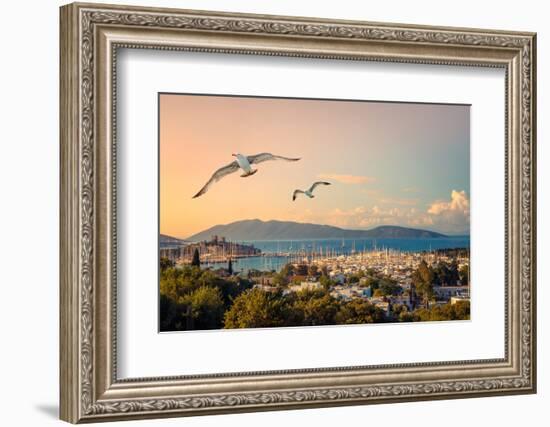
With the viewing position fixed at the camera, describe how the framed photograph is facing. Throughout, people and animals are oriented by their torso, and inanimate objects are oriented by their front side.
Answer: facing the viewer and to the right of the viewer
